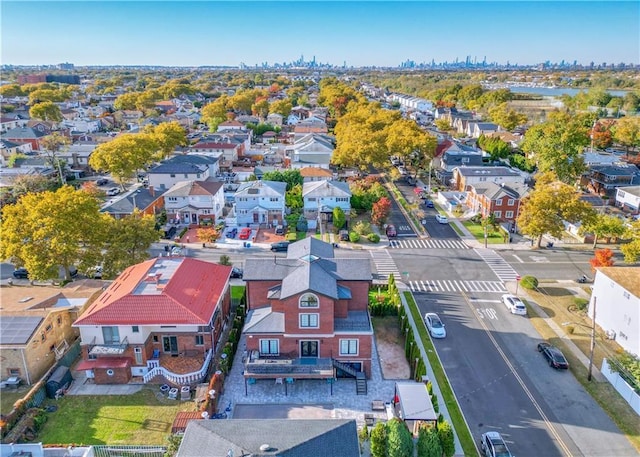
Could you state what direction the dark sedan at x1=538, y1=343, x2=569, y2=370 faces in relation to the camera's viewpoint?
facing away from the viewer and to the left of the viewer

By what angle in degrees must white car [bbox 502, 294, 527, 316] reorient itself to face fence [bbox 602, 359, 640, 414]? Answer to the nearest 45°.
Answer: approximately 180°

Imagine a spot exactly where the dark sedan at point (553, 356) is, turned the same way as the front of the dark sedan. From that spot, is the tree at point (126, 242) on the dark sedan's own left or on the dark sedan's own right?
on the dark sedan's own left

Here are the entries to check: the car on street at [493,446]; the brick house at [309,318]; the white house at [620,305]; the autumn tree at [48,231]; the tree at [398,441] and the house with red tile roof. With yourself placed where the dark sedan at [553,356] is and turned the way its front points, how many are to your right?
1

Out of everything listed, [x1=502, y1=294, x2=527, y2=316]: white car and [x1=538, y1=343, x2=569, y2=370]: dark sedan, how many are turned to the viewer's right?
0

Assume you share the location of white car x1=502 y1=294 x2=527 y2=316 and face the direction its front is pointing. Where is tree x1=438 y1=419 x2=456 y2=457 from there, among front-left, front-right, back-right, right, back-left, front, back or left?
back-left

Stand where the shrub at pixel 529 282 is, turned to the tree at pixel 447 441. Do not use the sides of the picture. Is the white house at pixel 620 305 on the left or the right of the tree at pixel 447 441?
left

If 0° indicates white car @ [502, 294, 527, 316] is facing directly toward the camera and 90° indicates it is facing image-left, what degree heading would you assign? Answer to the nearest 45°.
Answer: approximately 135°

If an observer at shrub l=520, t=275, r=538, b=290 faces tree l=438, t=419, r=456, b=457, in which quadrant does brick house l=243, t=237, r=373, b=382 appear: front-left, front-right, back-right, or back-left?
front-right

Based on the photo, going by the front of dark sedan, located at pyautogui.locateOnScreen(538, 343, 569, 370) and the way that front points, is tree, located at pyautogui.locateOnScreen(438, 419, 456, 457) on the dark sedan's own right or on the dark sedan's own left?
on the dark sedan's own left

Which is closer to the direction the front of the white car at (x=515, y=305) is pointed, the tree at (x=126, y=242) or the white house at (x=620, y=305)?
the tree

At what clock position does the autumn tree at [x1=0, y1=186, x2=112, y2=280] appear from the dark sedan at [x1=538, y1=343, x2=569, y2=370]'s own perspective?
The autumn tree is roughly at 10 o'clock from the dark sedan.

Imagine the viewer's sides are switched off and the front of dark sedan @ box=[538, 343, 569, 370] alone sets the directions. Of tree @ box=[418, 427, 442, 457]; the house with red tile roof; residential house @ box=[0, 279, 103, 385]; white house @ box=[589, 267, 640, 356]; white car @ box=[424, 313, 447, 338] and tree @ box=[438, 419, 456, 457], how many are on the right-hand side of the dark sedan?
1

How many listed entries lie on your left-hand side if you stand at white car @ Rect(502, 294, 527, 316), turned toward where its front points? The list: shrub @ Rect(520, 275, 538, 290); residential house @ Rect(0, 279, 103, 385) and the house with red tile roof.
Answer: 2

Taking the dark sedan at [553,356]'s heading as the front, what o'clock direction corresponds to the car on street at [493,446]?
The car on street is roughly at 8 o'clock from the dark sedan.

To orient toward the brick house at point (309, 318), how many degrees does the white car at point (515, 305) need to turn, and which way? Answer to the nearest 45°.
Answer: approximately 90° to its left
